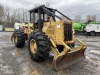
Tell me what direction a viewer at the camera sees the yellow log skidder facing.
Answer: facing the viewer and to the right of the viewer
